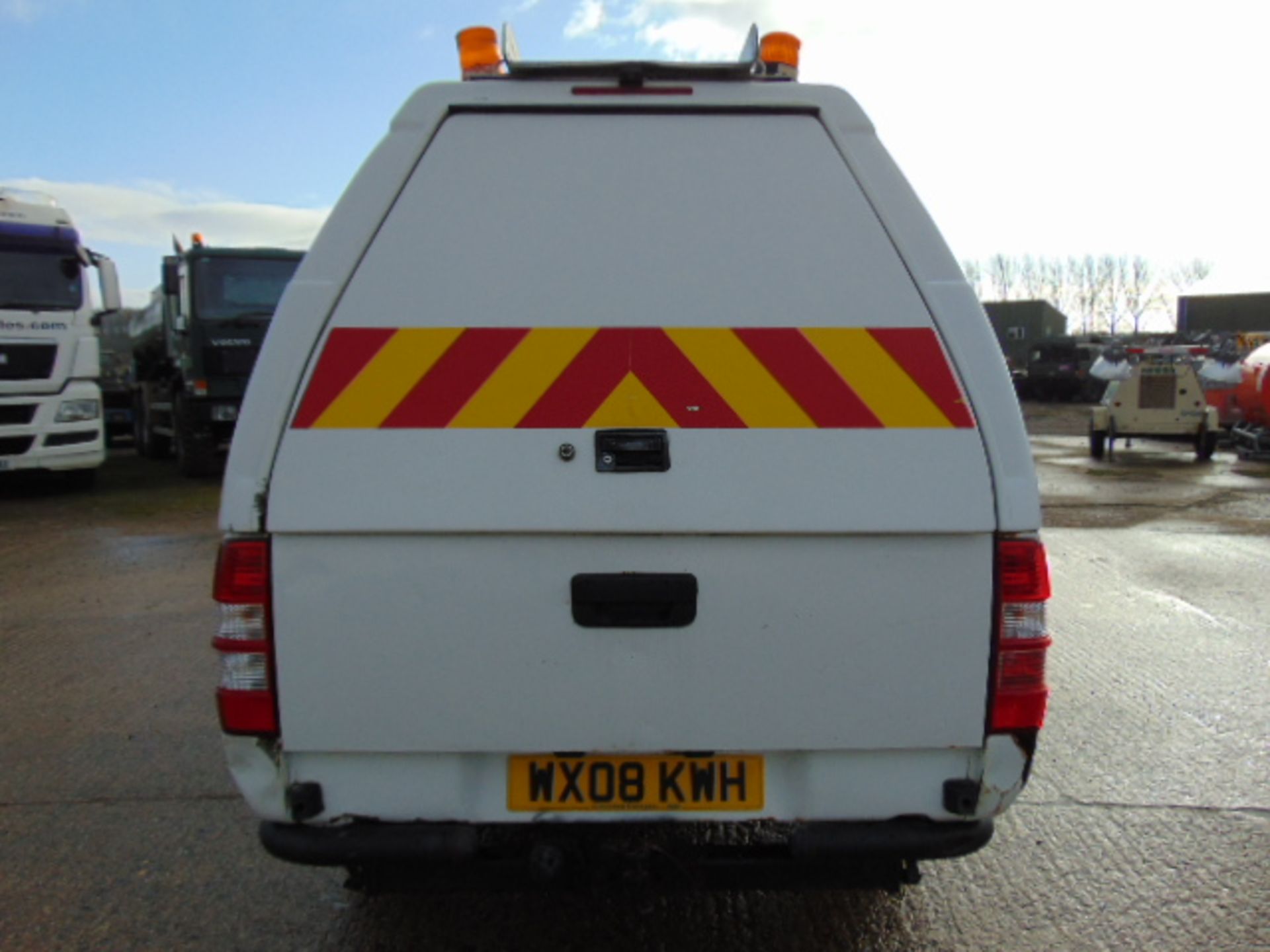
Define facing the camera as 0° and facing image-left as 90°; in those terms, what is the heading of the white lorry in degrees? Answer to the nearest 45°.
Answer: approximately 0°

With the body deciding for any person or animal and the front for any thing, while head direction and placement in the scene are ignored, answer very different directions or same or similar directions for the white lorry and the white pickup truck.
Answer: very different directions

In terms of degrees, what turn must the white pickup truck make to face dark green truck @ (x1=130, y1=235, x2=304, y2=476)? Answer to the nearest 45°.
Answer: approximately 45° to its left

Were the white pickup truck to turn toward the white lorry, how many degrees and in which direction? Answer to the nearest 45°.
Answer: approximately 45° to its left

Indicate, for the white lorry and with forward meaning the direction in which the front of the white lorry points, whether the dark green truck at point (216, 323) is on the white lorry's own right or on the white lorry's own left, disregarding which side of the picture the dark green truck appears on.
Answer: on the white lorry's own left

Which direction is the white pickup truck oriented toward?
away from the camera

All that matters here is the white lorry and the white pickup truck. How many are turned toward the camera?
1
